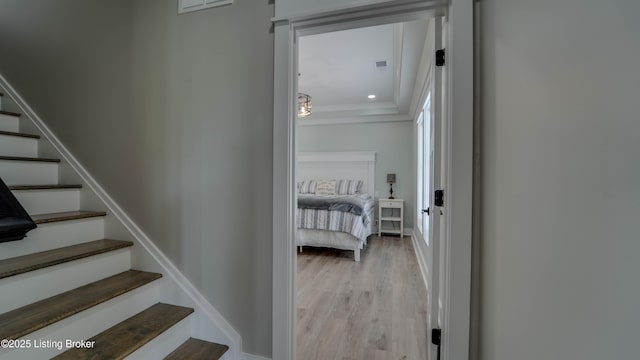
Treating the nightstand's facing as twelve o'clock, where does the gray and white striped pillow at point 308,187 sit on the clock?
The gray and white striped pillow is roughly at 3 o'clock from the nightstand.

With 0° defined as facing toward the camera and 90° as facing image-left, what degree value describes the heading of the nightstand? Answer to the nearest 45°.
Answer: approximately 0°

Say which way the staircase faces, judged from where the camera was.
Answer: facing the viewer and to the right of the viewer

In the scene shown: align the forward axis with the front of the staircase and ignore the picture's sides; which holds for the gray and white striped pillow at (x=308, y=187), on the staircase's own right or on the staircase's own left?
on the staircase's own left

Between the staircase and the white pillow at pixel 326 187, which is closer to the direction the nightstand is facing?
the staircase

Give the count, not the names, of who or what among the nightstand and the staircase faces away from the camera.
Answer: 0

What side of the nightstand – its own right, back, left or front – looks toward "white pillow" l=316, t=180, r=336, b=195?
right

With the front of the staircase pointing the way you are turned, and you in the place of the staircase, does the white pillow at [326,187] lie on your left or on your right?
on your left

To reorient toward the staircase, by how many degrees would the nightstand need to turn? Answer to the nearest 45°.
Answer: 0° — it already faces it

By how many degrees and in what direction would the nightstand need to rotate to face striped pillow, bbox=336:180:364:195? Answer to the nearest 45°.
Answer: approximately 90° to its right

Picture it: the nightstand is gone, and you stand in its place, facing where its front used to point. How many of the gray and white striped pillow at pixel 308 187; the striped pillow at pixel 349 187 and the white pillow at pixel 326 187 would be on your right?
3

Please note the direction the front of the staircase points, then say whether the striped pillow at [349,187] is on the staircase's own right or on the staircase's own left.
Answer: on the staircase's own left

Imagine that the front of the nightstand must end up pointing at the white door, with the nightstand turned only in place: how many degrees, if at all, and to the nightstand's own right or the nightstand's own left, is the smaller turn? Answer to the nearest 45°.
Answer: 0° — it already faces it
